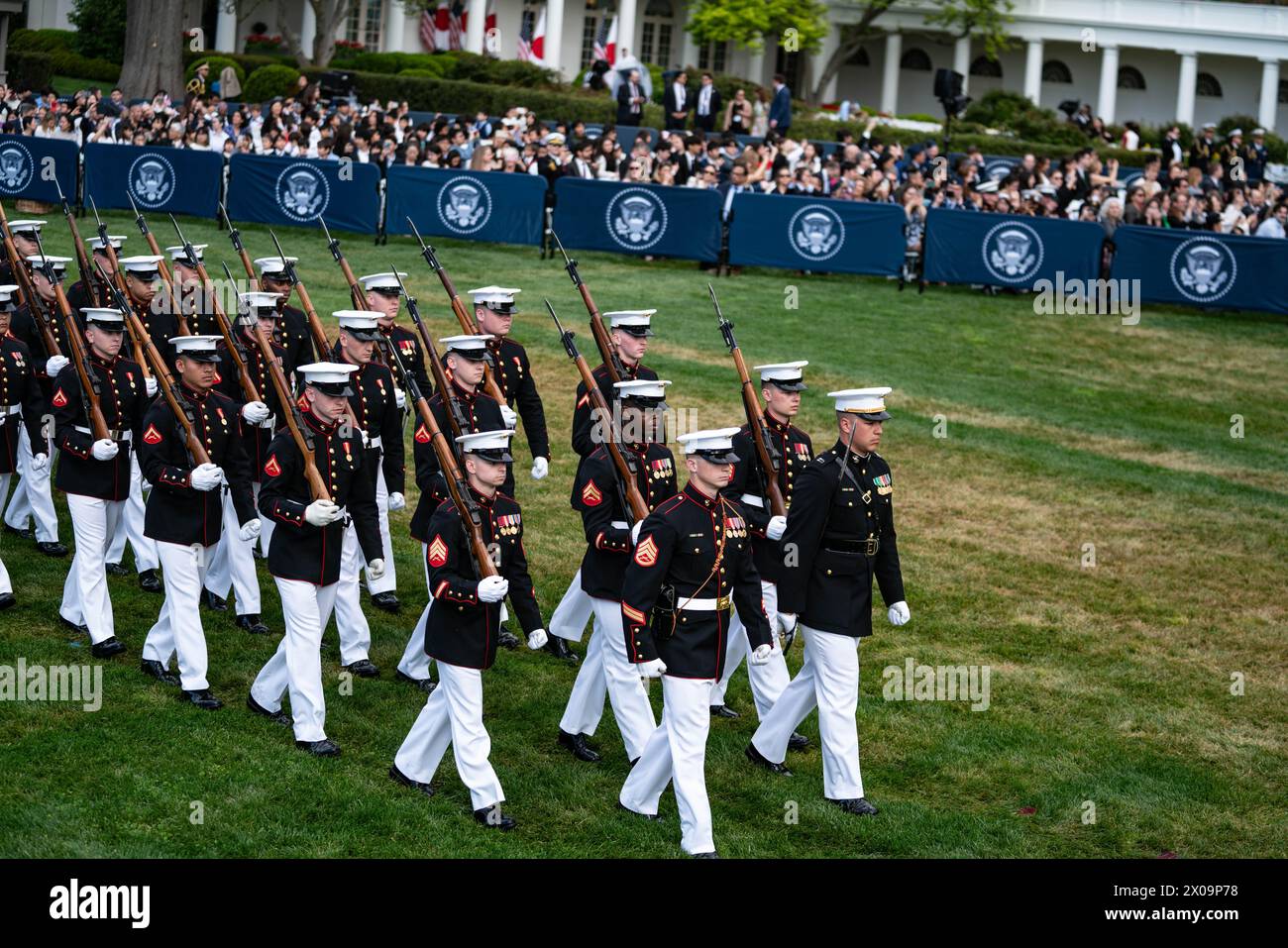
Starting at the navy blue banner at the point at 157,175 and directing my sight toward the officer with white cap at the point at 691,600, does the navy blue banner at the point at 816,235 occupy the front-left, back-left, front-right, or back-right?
front-left

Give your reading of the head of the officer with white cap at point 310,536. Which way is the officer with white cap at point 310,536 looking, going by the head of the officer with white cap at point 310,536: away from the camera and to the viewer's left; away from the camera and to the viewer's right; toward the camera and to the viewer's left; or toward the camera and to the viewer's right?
toward the camera and to the viewer's right

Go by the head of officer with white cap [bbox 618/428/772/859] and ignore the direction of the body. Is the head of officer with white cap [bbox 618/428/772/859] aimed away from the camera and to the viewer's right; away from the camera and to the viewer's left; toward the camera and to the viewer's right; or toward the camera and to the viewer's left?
toward the camera and to the viewer's right

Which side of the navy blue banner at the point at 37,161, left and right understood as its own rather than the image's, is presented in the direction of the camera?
front

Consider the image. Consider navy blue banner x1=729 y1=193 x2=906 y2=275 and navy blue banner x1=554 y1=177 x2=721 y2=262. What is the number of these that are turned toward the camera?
2

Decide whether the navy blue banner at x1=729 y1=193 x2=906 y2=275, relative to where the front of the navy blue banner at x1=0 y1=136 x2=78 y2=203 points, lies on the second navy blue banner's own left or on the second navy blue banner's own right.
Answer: on the second navy blue banner's own left

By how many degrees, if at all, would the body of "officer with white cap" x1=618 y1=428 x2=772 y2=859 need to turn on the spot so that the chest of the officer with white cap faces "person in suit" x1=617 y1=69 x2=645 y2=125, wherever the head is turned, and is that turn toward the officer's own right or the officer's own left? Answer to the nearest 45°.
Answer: approximately 135° to the officer's own left

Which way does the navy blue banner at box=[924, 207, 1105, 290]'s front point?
toward the camera

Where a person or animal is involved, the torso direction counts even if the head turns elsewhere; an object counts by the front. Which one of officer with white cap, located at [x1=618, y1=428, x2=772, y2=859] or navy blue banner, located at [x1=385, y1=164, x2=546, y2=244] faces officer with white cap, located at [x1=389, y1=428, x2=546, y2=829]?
the navy blue banner

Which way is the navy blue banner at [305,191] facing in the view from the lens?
facing the viewer

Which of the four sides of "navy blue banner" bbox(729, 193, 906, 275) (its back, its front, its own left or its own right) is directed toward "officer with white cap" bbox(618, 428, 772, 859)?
front

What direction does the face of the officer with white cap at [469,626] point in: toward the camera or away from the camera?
toward the camera

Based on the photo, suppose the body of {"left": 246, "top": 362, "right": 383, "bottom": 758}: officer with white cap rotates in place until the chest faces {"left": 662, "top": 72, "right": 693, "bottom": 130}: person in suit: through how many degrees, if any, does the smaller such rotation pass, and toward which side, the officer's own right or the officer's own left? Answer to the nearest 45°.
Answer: approximately 135° to the officer's own left

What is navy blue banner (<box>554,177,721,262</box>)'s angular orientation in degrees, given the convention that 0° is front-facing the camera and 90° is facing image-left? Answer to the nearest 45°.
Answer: approximately 0°

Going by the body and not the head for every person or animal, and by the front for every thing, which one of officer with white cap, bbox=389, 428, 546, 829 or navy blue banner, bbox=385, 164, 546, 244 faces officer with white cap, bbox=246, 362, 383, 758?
the navy blue banner
